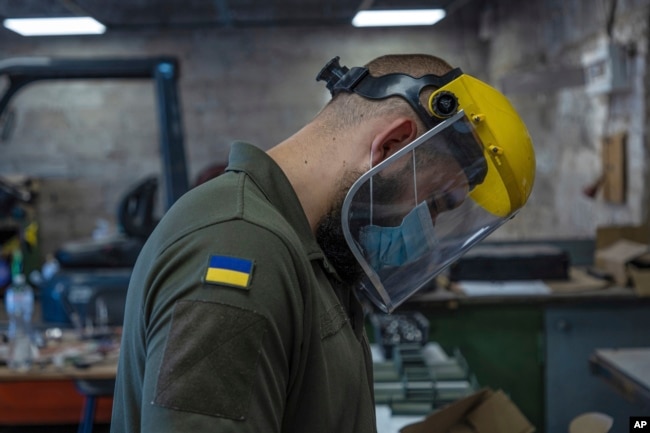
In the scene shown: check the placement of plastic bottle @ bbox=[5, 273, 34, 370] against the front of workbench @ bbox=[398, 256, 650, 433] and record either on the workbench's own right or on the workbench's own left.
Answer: on the workbench's own right

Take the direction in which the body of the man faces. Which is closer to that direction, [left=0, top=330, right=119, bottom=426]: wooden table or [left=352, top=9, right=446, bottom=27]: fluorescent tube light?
the fluorescent tube light

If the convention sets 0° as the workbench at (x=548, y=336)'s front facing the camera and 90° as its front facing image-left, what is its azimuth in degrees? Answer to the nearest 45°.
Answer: approximately 0°

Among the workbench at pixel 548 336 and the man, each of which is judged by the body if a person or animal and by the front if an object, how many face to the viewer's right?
1

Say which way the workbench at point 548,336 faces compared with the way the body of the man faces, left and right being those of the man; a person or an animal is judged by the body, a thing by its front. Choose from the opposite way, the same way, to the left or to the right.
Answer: to the right

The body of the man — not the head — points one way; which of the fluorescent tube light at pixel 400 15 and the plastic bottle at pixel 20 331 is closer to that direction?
the fluorescent tube light

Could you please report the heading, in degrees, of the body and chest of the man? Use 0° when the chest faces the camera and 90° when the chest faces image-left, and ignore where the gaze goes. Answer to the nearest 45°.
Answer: approximately 270°

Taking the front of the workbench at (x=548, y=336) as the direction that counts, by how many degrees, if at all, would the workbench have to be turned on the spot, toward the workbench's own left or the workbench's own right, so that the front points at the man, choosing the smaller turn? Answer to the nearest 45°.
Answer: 0° — it already faces them

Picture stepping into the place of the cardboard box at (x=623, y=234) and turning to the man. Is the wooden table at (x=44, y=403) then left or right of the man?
right

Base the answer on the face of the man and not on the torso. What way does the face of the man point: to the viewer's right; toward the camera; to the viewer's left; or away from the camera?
to the viewer's right
